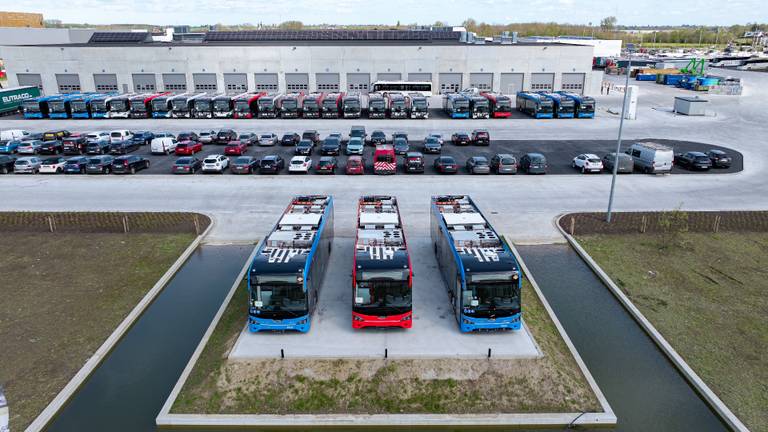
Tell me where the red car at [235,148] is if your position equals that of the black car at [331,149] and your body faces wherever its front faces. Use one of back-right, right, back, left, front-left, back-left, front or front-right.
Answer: right

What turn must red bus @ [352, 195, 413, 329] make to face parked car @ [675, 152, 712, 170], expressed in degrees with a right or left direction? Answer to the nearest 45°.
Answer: approximately 135° to its left

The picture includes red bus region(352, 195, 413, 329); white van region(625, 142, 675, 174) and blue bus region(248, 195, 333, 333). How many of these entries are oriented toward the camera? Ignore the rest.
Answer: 2

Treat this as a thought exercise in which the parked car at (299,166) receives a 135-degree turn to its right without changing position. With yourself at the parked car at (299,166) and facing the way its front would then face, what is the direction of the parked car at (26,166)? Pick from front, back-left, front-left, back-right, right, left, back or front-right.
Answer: back-right

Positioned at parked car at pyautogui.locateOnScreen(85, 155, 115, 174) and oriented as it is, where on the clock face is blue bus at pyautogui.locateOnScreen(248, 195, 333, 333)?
The blue bus is roughly at 5 o'clock from the parked car.

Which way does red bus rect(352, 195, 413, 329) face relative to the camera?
toward the camera

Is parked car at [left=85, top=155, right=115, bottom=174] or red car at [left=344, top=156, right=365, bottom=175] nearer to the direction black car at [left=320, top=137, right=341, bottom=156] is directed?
the red car

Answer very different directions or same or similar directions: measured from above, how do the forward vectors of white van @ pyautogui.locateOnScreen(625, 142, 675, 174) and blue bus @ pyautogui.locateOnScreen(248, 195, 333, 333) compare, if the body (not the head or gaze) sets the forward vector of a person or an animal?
very different directions

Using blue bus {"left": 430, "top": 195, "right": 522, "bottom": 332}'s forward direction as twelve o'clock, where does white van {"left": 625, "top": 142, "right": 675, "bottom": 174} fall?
The white van is roughly at 7 o'clock from the blue bus.

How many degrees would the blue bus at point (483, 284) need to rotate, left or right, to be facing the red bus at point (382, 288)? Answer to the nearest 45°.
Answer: approximately 90° to its right

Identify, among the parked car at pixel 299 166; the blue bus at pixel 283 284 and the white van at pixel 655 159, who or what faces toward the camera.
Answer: the blue bus

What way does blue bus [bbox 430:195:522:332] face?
toward the camera

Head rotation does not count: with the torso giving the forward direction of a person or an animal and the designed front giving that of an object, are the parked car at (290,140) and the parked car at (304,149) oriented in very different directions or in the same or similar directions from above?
same or similar directions

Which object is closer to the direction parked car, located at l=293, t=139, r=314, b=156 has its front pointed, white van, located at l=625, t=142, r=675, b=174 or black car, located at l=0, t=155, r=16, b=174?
the black car
